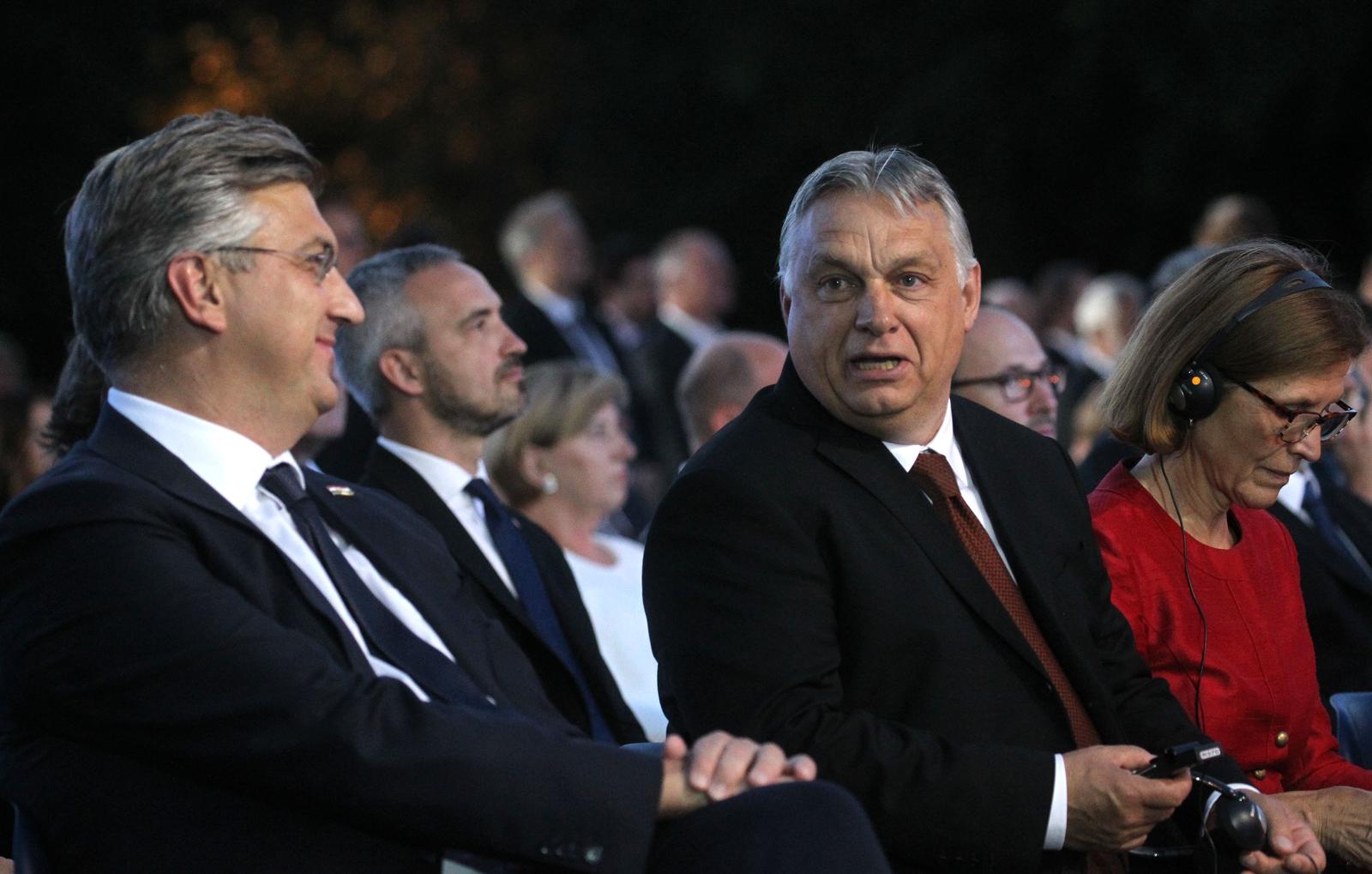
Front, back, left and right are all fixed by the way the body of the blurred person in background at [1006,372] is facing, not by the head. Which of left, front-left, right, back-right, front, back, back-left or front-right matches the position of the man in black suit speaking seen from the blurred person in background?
front-right

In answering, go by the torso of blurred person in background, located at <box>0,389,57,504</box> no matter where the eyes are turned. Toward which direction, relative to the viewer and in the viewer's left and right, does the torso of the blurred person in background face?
facing to the right of the viewer

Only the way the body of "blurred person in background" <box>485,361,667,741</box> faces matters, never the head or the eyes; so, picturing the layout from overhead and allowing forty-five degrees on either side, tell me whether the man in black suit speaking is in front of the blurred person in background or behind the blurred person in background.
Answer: in front

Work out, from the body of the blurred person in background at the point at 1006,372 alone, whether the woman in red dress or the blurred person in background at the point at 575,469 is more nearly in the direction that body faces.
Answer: the woman in red dress

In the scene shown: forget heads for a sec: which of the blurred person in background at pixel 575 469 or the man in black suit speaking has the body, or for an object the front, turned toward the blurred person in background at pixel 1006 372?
the blurred person in background at pixel 575 469

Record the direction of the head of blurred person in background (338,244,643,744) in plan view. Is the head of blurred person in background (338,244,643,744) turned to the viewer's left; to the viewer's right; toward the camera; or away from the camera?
to the viewer's right
